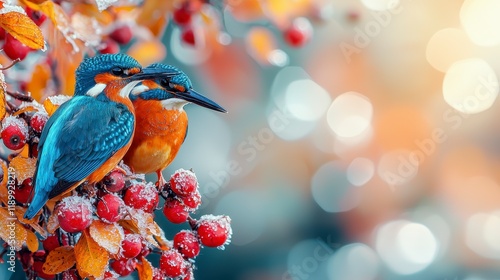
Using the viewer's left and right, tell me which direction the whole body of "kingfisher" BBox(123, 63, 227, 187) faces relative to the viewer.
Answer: facing the viewer and to the right of the viewer

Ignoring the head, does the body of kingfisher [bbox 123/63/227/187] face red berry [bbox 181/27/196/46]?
no

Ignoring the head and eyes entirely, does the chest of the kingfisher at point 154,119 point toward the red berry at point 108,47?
no

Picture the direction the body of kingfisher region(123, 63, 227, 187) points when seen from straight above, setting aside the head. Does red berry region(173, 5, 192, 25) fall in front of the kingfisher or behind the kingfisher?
behind
